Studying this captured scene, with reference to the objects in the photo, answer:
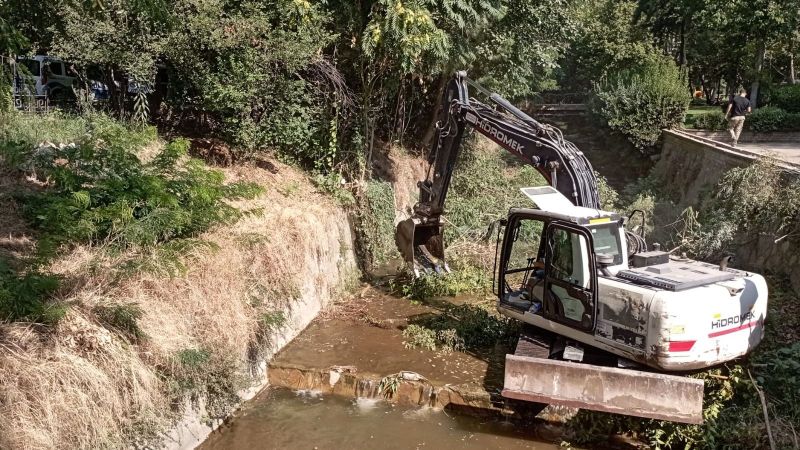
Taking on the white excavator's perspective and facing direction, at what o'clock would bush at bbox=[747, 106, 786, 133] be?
The bush is roughly at 2 o'clock from the white excavator.

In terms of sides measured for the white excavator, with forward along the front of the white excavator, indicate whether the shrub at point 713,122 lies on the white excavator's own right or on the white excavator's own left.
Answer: on the white excavator's own right

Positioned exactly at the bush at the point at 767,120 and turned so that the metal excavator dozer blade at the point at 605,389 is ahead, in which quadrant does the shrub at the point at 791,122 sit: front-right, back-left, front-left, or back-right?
back-left

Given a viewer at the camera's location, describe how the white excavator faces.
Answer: facing away from the viewer and to the left of the viewer

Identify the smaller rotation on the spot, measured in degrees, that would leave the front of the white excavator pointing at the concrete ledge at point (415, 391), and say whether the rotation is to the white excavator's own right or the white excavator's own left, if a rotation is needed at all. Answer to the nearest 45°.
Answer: approximately 45° to the white excavator's own left

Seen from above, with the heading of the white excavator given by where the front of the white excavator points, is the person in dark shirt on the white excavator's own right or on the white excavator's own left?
on the white excavator's own right

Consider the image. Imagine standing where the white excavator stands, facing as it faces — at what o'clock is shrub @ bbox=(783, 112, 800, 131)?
The shrub is roughly at 2 o'clock from the white excavator.

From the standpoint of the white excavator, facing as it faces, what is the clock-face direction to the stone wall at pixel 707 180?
The stone wall is roughly at 2 o'clock from the white excavator.
